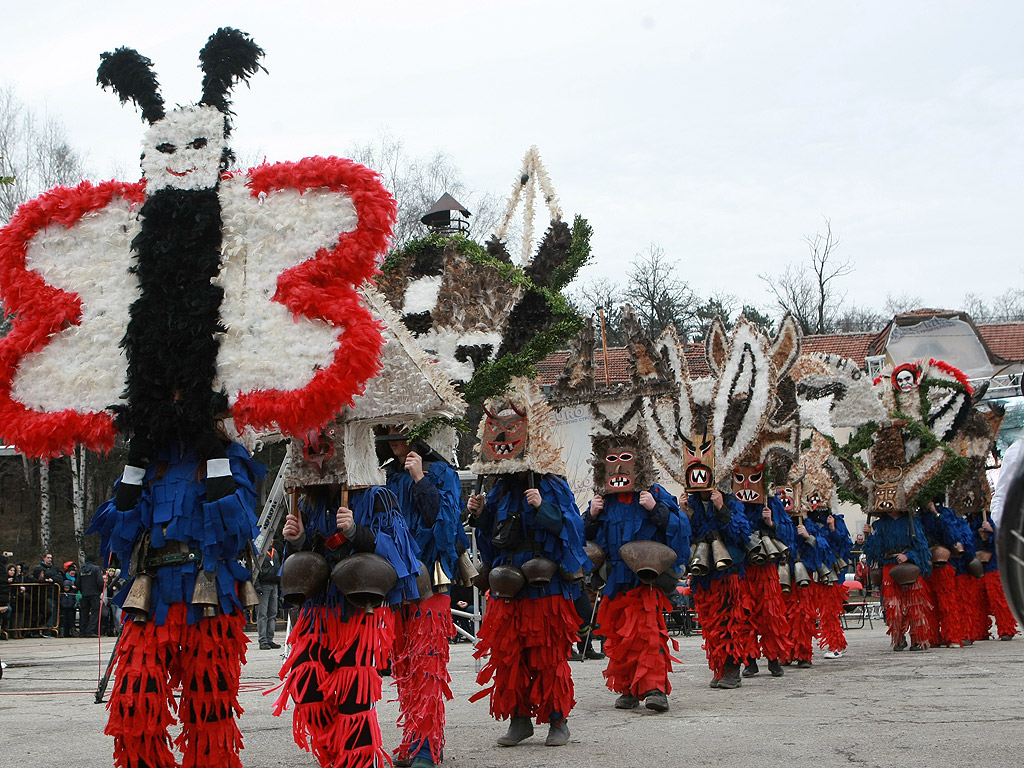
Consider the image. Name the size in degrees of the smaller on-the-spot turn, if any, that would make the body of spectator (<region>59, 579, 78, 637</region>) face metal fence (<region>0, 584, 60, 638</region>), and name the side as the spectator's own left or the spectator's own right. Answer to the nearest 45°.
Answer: approximately 90° to the spectator's own right

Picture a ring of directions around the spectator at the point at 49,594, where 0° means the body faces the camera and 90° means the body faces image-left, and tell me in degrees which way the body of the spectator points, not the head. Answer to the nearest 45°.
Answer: approximately 0°

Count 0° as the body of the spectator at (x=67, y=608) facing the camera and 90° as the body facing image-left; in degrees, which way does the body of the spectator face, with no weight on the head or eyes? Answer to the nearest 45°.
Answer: approximately 0°

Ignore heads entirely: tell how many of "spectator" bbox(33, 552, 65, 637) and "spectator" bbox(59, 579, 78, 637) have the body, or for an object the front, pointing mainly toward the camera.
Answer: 2
